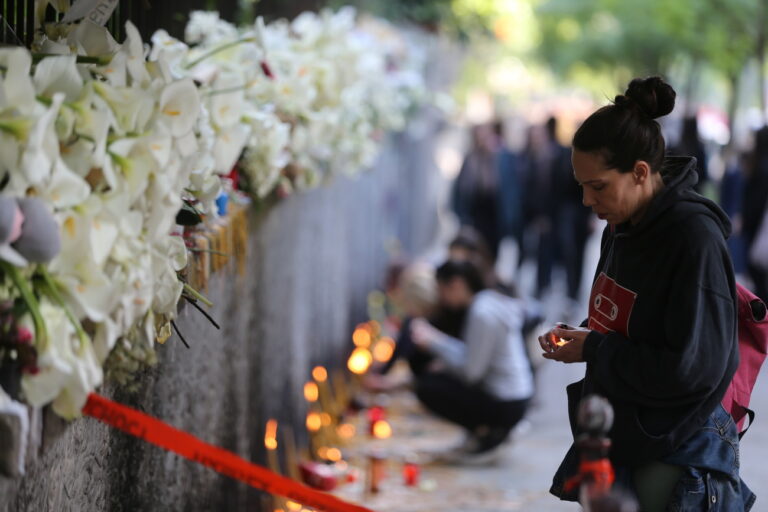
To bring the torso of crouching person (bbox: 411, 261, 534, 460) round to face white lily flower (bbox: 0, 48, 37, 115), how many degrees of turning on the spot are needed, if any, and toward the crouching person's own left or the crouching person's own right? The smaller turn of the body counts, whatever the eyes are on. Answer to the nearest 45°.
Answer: approximately 90° to the crouching person's own left

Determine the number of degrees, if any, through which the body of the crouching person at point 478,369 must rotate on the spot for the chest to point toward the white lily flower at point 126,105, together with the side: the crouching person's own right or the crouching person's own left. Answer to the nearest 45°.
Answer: approximately 90° to the crouching person's own left

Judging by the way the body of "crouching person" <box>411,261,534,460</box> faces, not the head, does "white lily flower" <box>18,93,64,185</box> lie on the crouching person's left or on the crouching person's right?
on the crouching person's left

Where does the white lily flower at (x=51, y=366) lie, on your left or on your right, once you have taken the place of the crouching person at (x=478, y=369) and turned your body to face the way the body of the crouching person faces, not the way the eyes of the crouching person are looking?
on your left

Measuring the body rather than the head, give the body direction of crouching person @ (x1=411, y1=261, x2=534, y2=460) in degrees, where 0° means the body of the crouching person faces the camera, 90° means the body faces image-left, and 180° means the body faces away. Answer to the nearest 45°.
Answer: approximately 90°

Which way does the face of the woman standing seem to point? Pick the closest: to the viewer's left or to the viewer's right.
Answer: to the viewer's left

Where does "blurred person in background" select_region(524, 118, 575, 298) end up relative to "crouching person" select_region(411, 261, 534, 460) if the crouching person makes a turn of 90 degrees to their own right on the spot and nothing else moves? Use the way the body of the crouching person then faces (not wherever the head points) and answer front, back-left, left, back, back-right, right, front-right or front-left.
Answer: front
